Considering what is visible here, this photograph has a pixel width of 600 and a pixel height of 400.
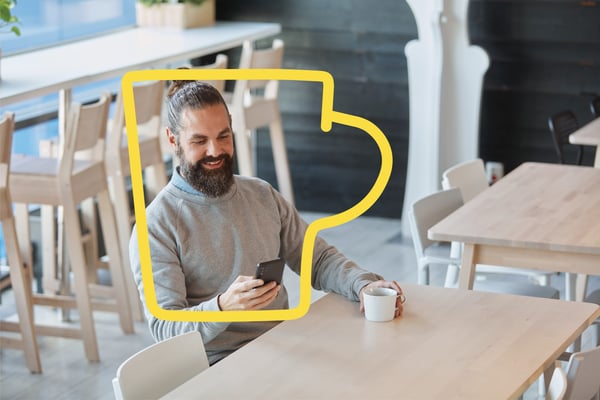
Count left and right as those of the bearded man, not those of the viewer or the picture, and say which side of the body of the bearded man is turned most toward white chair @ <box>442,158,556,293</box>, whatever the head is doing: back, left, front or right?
left

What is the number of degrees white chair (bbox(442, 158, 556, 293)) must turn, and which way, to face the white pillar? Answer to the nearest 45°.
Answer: approximately 135° to its left

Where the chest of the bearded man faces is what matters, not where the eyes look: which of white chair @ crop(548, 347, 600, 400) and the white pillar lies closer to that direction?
the white chair

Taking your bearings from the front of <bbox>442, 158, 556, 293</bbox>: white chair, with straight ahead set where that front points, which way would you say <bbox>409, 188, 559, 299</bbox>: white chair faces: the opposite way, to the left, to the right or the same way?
the same way

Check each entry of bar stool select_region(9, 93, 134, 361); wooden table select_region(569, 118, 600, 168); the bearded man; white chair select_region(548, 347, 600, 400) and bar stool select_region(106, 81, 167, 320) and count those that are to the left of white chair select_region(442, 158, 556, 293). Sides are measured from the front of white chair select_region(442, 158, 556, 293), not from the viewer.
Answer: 1

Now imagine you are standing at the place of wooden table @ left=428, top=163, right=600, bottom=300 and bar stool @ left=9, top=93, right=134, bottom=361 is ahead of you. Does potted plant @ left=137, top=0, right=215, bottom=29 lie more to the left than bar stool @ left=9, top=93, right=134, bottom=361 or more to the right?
right

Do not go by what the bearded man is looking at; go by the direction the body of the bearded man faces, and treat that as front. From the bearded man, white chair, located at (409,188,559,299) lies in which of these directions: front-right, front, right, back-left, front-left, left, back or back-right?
left

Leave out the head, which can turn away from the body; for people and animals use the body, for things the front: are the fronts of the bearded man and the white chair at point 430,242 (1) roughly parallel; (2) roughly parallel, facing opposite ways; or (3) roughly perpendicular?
roughly parallel

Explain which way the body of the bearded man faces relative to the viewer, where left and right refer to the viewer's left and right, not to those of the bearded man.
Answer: facing the viewer and to the right of the viewer

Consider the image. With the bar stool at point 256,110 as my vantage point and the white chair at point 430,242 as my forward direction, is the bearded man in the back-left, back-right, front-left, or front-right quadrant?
front-right

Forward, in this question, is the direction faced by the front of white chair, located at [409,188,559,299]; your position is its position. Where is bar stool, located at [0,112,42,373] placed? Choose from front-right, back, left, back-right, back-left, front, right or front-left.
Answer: back-right

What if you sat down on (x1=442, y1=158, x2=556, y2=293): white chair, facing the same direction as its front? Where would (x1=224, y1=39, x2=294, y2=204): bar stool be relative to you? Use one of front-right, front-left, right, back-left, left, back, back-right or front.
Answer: back

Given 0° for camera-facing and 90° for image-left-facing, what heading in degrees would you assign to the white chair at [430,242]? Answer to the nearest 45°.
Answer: approximately 315°
